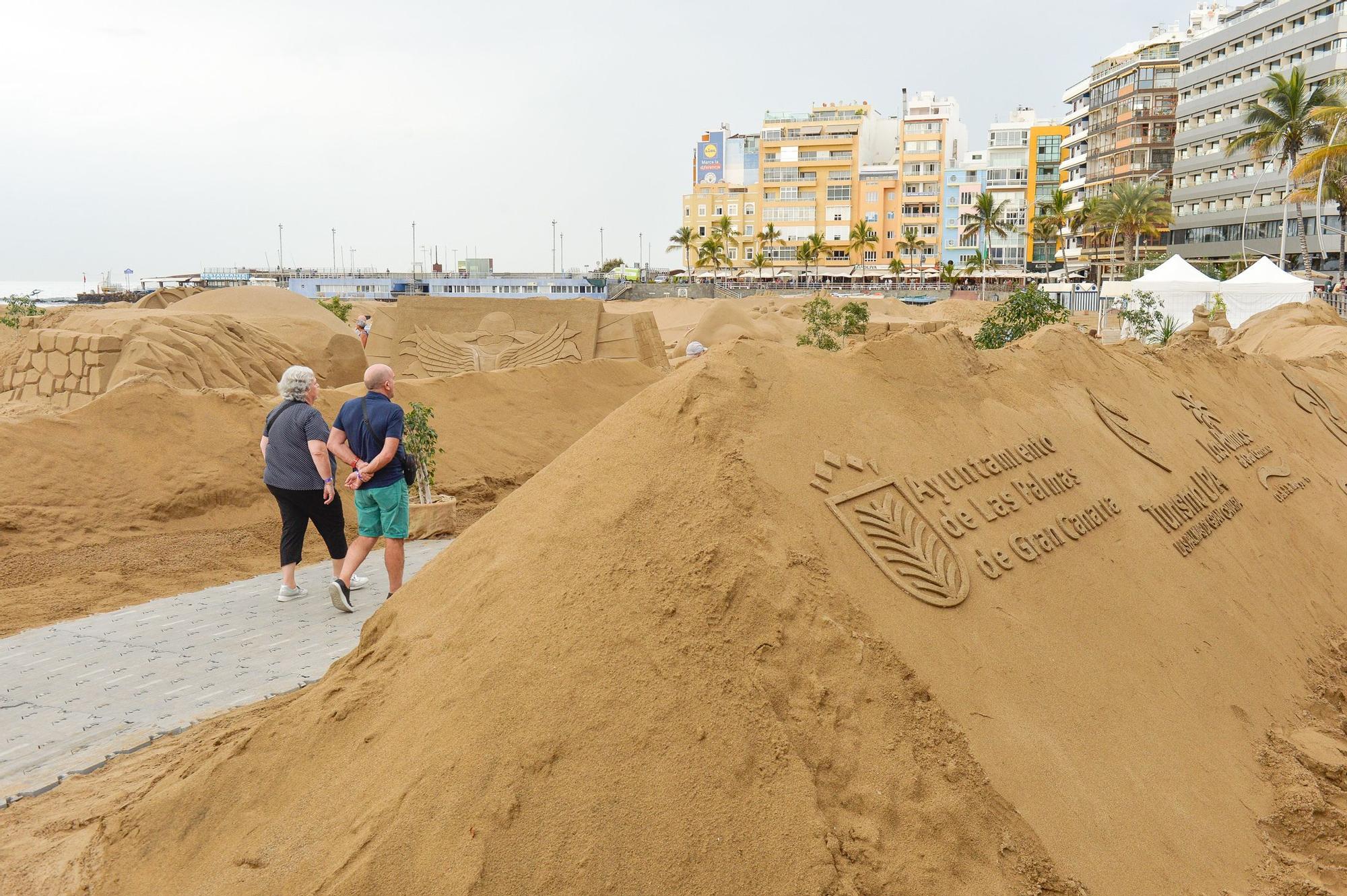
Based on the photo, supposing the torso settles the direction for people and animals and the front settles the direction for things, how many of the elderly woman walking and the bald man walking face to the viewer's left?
0

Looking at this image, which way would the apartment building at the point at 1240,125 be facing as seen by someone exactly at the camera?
facing the viewer and to the left of the viewer

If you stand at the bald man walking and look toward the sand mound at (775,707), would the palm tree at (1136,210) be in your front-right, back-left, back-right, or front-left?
back-left

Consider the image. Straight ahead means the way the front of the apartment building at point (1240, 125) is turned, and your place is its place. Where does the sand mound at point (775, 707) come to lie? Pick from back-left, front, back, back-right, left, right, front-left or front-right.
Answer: front-left

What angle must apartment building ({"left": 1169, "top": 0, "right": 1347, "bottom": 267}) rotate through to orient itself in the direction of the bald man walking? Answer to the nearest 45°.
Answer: approximately 45° to its left

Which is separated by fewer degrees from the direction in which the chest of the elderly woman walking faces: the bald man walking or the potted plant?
the potted plant

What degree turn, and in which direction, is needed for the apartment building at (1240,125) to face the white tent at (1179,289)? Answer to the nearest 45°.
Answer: approximately 45° to its left

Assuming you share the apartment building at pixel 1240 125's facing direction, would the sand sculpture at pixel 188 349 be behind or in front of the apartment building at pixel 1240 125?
in front

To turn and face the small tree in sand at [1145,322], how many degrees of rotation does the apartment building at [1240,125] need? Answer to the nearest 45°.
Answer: approximately 45° to its left

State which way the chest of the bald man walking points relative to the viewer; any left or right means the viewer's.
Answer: facing away from the viewer and to the right of the viewer

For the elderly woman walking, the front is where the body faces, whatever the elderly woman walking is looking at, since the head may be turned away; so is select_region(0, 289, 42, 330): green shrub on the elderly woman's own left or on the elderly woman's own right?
on the elderly woman's own left

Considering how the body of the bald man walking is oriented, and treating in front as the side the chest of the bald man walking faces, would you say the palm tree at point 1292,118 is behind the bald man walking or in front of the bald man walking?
in front

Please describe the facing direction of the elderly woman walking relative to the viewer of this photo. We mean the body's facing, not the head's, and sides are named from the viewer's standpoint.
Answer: facing away from the viewer and to the right of the viewer

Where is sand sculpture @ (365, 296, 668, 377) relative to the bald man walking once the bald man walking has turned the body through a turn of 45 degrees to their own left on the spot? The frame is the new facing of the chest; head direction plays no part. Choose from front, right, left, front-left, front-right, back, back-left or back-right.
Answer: front

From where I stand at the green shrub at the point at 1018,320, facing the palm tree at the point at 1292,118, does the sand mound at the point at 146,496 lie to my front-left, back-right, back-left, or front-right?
back-left
